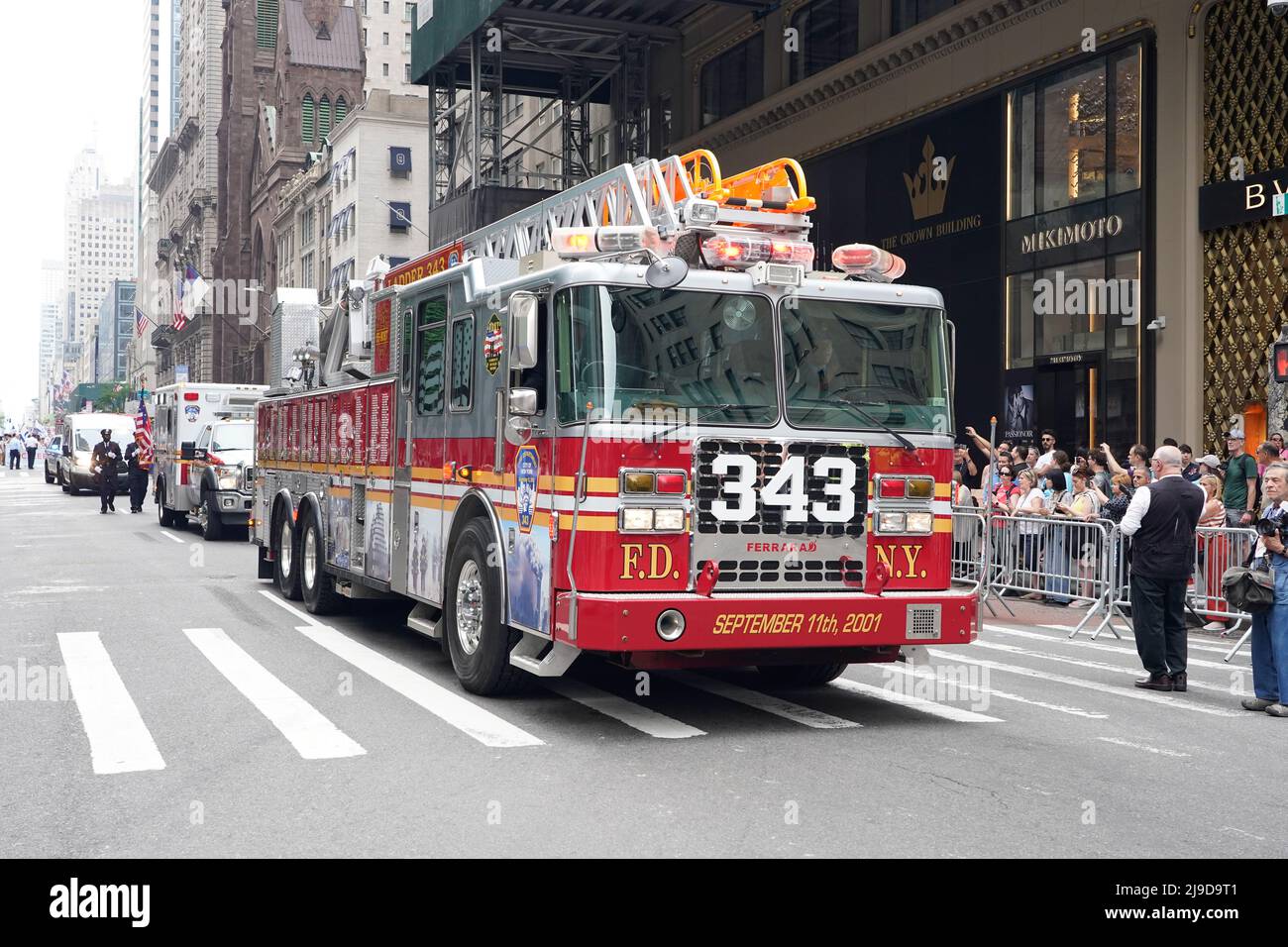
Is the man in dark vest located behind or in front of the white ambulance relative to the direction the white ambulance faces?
in front

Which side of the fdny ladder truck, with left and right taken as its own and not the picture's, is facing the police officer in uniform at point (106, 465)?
back

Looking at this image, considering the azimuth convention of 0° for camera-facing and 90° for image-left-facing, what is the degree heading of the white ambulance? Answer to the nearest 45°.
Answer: approximately 315°

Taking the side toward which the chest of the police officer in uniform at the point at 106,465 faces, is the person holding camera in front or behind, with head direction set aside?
in front

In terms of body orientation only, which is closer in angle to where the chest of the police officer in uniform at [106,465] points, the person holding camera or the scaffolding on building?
the person holding camera

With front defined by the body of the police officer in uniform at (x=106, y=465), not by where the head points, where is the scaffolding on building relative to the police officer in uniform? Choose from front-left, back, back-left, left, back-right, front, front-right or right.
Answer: left

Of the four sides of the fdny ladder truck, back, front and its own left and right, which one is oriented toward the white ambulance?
back

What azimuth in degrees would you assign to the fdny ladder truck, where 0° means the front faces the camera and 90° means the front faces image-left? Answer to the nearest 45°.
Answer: approximately 315°

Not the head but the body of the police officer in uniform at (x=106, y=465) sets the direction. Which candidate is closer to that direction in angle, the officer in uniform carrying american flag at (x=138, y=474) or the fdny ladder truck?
the fdny ladder truck

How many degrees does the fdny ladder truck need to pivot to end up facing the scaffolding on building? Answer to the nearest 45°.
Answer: approximately 135° to its left

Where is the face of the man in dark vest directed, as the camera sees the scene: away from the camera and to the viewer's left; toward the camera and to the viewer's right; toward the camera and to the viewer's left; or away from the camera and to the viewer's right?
away from the camera and to the viewer's left

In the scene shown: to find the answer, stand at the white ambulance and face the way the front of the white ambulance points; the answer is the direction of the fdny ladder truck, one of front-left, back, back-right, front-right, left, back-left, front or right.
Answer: front-right
